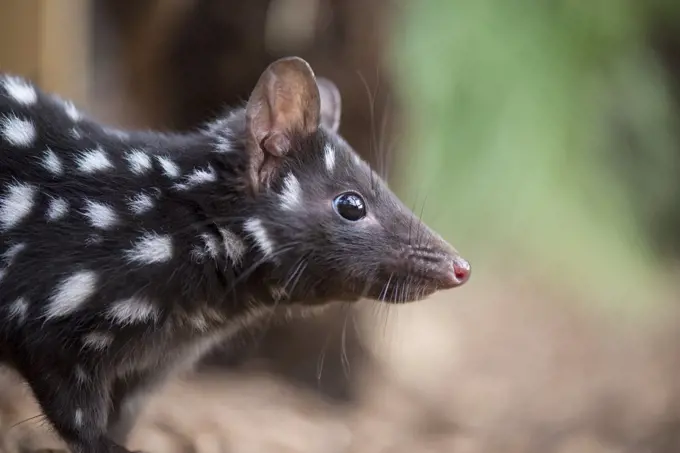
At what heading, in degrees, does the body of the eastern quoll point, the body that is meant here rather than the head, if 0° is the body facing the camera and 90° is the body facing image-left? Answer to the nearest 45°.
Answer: approximately 270°
